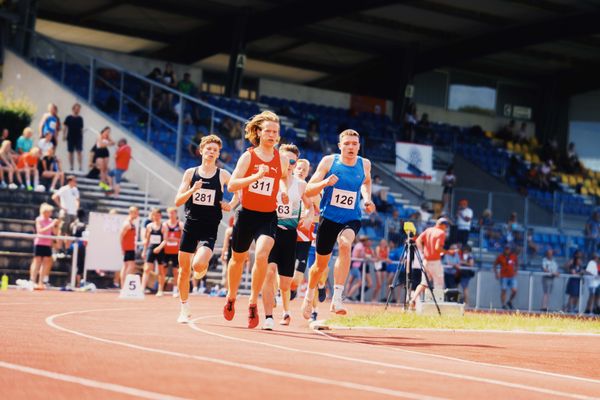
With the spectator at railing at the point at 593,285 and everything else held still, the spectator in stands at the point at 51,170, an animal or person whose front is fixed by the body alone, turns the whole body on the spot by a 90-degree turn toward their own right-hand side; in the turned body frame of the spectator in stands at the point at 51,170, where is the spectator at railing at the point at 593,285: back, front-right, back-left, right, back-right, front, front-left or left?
back-left

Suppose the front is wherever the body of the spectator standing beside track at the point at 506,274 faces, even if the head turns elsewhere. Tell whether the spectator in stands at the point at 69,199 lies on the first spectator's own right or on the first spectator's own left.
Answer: on the first spectator's own right

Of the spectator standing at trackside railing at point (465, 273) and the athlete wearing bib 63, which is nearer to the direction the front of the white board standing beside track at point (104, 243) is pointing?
the athlete wearing bib 63

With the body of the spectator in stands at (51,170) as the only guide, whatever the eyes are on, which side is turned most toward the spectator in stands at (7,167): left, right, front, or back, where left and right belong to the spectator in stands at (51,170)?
right

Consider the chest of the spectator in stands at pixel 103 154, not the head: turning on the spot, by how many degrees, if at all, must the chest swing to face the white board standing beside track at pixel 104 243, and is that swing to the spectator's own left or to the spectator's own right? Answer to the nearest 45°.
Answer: approximately 45° to the spectator's own right

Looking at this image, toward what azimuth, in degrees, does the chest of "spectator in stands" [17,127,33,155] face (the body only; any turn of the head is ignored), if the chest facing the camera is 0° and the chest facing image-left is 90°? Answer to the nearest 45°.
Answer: approximately 315°

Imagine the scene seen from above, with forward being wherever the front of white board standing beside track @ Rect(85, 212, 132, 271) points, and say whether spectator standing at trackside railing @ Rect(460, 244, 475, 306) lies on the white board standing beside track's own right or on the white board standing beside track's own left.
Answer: on the white board standing beside track's own left

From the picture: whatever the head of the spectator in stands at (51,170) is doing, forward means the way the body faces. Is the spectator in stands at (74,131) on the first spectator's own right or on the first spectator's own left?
on the first spectator's own left
